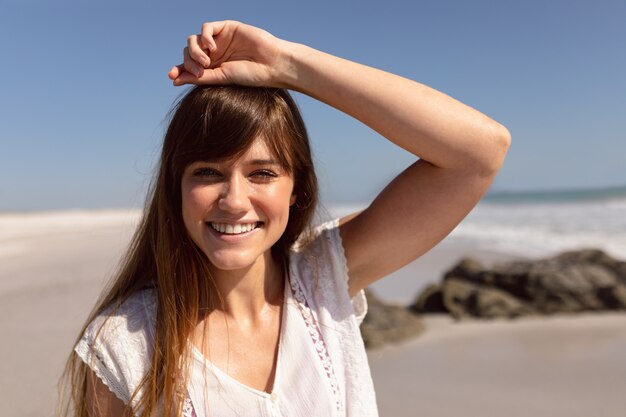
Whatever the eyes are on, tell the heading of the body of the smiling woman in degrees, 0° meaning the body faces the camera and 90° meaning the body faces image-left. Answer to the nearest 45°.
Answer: approximately 0°

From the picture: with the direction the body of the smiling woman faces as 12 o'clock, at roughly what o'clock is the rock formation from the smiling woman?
The rock formation is roughly at 7 o'clock from the smiling woman.

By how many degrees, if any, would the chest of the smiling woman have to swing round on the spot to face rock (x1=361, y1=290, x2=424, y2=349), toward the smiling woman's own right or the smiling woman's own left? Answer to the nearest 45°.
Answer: approximately 180°
